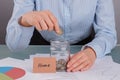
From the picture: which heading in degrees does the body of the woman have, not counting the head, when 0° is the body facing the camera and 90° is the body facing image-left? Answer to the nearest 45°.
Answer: approximately 0°
